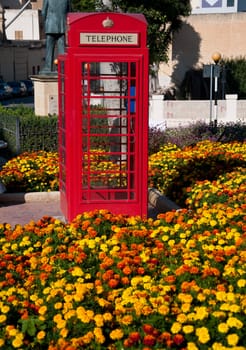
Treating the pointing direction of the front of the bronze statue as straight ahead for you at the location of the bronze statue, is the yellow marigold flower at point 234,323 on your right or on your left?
on your left

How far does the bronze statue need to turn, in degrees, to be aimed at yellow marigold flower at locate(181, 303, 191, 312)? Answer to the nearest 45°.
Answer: approximately 45° to its left
